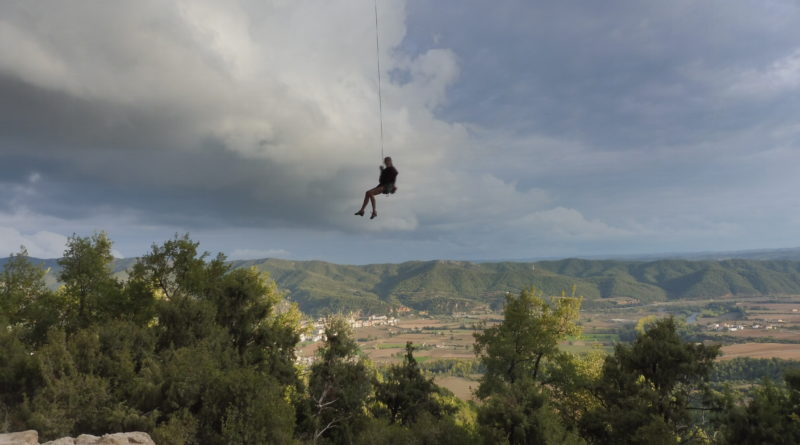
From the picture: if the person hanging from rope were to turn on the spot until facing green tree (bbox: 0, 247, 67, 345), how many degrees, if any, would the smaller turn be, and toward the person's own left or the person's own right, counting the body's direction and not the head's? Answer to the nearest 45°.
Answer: approximately 45° to the person's own right

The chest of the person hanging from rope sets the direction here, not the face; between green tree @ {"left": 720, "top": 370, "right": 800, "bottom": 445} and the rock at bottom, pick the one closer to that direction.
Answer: the rock at bottom

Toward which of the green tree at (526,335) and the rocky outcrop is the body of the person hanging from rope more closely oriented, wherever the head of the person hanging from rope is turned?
the rocky outcrop

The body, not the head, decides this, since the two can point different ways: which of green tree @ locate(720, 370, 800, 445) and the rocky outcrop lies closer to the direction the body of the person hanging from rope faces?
the rocky outcrop

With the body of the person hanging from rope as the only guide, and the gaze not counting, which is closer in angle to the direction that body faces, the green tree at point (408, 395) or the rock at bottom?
the rock at bottom

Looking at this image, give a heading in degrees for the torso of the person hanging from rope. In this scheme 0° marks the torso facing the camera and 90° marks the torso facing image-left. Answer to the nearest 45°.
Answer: approximately 90°

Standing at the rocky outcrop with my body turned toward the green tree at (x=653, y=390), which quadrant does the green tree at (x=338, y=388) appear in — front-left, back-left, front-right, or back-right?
front-left

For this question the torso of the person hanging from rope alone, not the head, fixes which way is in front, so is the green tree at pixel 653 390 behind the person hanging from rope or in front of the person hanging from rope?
behind
